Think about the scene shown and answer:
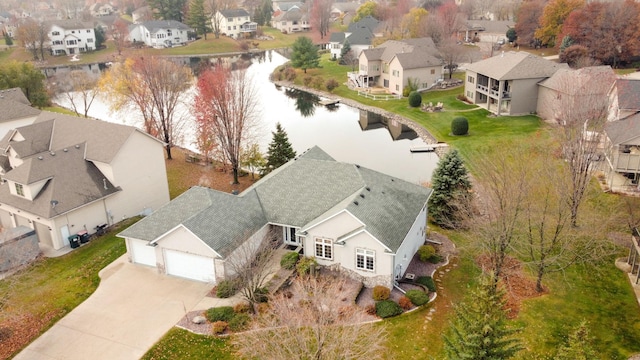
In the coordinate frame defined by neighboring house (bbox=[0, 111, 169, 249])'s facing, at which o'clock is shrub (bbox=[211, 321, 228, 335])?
The shrub is roughly at 10 o'clock from the neighboring house.

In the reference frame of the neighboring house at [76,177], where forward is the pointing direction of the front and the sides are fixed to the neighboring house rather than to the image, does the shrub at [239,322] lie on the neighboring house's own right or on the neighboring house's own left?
on the neighboring house's own left

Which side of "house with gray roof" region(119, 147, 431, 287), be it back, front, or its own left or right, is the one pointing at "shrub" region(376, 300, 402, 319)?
left

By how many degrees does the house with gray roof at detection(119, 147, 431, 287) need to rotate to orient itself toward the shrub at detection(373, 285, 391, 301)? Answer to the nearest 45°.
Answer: approximately 90° to its left

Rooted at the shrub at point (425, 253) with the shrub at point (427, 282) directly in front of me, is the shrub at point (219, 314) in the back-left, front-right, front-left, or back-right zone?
front-right

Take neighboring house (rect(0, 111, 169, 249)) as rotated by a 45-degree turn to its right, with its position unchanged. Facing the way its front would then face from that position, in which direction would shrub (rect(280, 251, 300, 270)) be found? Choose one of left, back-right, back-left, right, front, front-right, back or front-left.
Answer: back-left

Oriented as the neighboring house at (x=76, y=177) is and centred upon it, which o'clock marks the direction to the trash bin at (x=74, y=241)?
The trash bin is roughly at 11 o'clock from the neighboring house.

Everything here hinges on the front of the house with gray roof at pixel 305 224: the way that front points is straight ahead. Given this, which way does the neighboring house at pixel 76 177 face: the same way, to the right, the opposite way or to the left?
the same way

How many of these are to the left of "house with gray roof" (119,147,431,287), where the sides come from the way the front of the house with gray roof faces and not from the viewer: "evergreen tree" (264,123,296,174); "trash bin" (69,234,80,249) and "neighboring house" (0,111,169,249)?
0

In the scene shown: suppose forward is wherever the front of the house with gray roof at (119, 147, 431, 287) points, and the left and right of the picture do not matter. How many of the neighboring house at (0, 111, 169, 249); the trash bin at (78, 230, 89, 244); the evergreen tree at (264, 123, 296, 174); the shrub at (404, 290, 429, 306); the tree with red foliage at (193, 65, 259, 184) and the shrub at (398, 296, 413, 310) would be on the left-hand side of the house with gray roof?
2

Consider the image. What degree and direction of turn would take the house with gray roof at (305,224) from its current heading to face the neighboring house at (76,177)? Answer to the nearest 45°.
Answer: approximately 90° to its right

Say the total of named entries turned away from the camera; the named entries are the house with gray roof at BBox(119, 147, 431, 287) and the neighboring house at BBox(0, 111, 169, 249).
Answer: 0

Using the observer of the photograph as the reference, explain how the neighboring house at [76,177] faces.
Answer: facing the viewer and to the left of the viewer

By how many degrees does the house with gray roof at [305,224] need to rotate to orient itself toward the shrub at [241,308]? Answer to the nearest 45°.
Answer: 0° — it already faces it

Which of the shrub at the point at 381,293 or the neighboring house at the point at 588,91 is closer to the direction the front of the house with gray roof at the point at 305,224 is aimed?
the shrub

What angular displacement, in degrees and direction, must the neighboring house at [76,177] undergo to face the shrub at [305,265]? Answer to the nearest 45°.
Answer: approximately 90° to its left

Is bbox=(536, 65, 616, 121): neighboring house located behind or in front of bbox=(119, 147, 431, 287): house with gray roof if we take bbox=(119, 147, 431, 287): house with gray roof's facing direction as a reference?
behind

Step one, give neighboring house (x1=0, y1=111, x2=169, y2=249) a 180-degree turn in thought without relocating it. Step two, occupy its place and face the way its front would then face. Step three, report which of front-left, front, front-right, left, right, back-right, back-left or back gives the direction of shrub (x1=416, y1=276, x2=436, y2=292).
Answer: right

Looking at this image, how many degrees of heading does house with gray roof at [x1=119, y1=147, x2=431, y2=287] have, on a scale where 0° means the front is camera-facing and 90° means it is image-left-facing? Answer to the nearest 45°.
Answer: approximately 45°

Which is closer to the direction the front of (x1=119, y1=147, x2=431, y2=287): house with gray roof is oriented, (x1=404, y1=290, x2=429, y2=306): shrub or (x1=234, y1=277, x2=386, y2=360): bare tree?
the bare tree

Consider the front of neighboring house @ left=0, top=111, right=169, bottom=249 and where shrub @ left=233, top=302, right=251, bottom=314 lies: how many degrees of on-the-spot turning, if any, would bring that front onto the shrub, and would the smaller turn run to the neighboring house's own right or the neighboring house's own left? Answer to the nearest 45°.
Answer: approximately 45° to the neighboring house's own left
